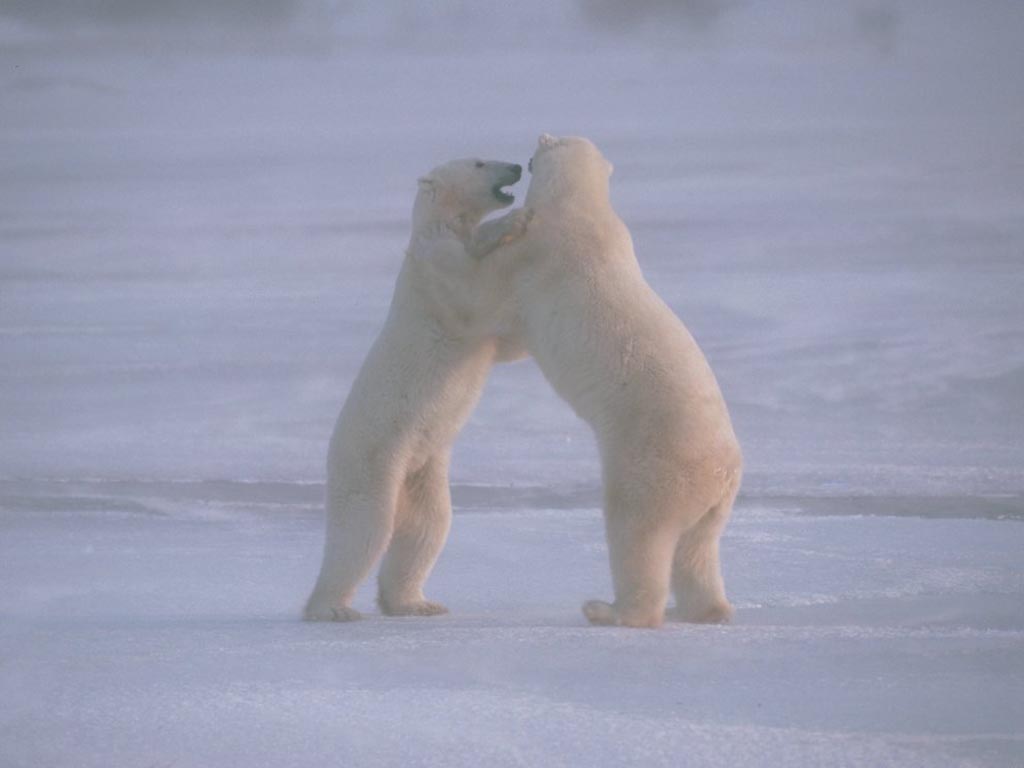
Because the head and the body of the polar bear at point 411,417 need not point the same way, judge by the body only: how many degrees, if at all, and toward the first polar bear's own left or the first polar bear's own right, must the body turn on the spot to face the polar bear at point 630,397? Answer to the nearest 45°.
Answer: approximately 45° to the first polar bear's own right

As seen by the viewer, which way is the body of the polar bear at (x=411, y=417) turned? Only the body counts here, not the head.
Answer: to the viewer's right

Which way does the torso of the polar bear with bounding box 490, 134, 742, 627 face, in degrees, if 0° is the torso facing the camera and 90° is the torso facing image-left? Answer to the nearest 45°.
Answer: approximately 135°

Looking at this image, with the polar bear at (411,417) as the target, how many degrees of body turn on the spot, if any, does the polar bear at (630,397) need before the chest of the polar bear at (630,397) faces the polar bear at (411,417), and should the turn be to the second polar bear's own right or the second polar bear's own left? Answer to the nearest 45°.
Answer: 0° — it already faces it

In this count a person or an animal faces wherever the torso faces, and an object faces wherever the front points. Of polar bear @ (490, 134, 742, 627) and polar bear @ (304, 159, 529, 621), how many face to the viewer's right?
1
